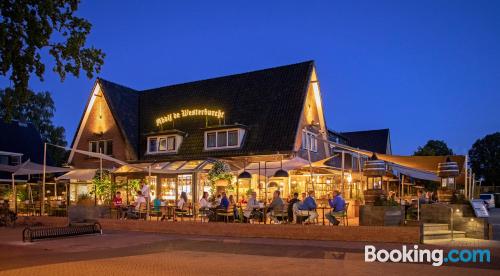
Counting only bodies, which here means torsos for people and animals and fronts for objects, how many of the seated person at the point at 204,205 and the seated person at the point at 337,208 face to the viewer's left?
1

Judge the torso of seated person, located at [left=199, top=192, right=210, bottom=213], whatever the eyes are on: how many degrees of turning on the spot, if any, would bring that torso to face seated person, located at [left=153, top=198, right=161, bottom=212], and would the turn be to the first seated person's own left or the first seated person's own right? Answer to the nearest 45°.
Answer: approximately 135° to the first seated person's own left

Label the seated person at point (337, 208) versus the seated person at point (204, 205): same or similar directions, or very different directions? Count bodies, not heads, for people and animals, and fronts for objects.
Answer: very different directions

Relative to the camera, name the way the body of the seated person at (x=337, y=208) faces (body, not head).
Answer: to the viewer's left

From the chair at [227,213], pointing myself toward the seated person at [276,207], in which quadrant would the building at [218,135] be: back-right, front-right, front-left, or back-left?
back-left

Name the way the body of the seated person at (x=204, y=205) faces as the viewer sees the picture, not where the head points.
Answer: to the viewer's right
